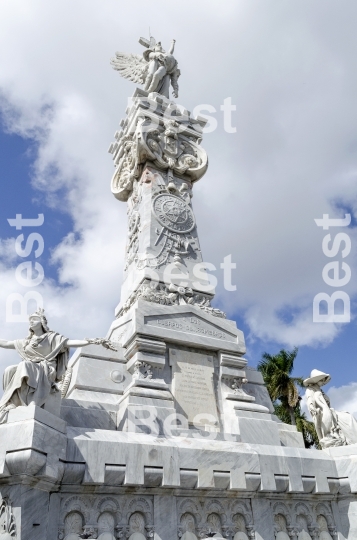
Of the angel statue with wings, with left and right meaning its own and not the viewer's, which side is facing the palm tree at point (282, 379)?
left

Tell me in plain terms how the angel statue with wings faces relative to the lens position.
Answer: facing the viewer and to the right of the viewer

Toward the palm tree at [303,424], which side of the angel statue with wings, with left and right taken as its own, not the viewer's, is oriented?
left
